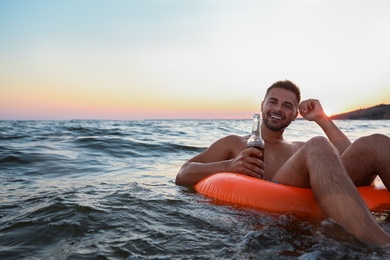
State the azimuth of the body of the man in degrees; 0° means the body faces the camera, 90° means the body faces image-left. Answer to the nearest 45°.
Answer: approximately 315°

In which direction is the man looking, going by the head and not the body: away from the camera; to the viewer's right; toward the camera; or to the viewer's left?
toward the camera
